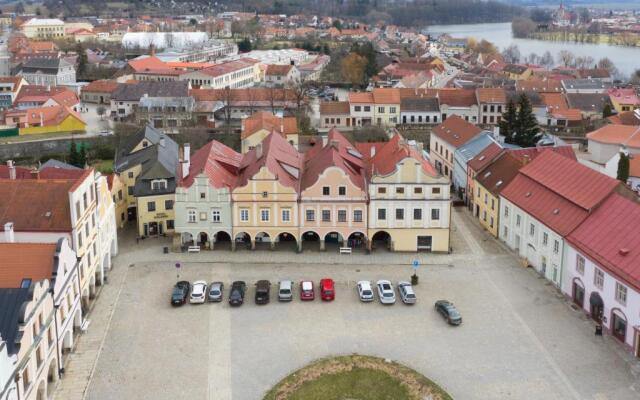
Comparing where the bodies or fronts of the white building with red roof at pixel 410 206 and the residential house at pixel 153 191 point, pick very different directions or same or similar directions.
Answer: same or similar directions

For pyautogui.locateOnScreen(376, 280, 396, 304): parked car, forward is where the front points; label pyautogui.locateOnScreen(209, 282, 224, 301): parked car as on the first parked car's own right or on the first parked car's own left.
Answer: on the first parked car's own left

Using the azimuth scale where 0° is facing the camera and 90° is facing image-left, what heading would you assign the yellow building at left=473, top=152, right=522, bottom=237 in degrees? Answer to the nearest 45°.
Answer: approximately 45°

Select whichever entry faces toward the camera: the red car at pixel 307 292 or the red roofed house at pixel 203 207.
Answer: the red roofed house

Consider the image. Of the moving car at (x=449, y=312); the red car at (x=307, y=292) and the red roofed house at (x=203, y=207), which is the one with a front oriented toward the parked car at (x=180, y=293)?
the red roofed house

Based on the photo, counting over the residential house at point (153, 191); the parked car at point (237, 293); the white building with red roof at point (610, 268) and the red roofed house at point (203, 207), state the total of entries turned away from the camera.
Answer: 1

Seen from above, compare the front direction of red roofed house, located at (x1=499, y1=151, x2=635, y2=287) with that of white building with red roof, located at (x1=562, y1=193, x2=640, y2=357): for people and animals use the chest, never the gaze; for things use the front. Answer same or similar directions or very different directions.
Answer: same or similar directions

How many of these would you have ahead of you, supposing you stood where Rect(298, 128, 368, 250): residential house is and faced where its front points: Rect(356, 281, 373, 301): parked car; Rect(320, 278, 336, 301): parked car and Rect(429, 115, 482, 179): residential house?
2

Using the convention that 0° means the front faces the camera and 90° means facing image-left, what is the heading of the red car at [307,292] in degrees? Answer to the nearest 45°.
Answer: approximately 180°

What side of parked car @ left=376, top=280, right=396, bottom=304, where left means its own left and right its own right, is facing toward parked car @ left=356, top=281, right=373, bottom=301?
left

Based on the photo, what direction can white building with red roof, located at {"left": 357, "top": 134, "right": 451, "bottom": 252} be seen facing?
toward the camera

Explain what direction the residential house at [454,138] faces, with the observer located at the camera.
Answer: facing the viewer and to the left of the viewer

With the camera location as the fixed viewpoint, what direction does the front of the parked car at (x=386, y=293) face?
facing away from the viewer

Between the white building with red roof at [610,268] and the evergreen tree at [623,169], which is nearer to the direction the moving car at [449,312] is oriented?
the white building with red roof

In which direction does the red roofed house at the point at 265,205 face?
toward the camera

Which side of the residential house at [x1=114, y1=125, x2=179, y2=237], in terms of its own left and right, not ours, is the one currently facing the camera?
front

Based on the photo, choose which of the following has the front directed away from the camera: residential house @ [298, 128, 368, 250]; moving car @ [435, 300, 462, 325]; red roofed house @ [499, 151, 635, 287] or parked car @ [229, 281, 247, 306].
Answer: parked car @ [229, 281, 247, 306]

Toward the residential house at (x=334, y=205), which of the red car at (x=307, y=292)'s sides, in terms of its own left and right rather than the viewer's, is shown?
front

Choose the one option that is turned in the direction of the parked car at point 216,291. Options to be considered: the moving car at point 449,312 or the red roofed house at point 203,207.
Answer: the red roofed house
